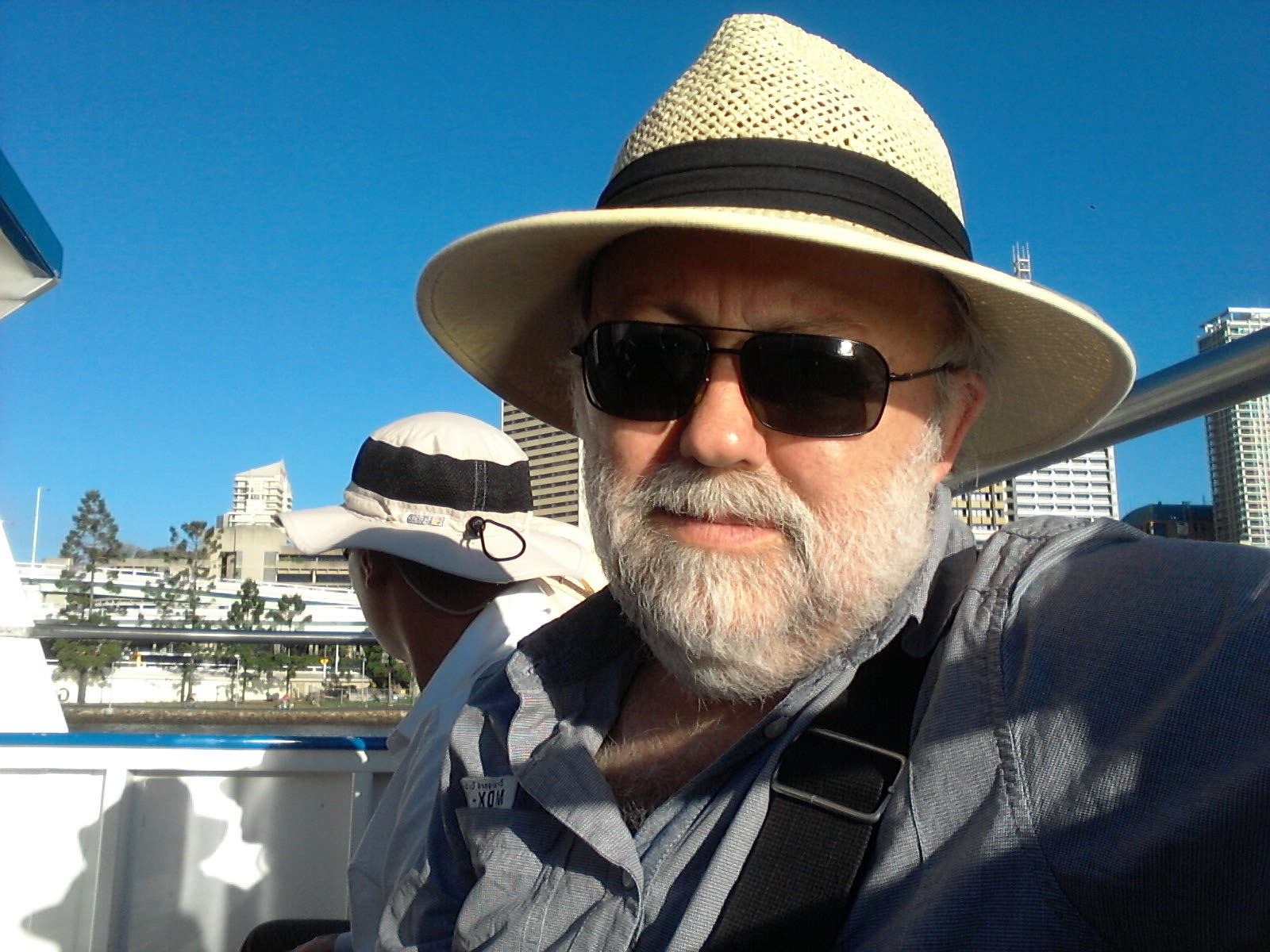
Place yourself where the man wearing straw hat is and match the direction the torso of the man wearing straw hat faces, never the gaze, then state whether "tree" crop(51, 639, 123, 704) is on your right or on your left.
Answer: on your right

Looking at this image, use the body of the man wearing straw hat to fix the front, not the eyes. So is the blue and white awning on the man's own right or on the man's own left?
on the man's own right

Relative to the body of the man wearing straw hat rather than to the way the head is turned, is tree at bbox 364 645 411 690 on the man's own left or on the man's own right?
on the man's own right

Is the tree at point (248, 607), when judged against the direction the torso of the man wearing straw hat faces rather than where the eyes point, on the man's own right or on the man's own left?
on the man's own right

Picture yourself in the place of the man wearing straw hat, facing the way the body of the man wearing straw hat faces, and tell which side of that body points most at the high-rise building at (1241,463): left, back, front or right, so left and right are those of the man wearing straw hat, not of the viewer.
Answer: back

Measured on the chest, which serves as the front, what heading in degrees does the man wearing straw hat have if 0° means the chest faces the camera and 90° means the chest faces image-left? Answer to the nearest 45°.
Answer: approximately 45°

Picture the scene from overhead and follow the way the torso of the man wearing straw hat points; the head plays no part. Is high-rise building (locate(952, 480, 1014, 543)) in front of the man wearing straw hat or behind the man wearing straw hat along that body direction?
behind

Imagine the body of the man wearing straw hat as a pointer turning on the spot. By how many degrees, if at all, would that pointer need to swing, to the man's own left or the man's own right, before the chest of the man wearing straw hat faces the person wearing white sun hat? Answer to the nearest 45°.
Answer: approximately 90° to the man's own right

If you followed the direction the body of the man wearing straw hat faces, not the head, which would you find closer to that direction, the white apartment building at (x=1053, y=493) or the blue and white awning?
the blue and white awning
